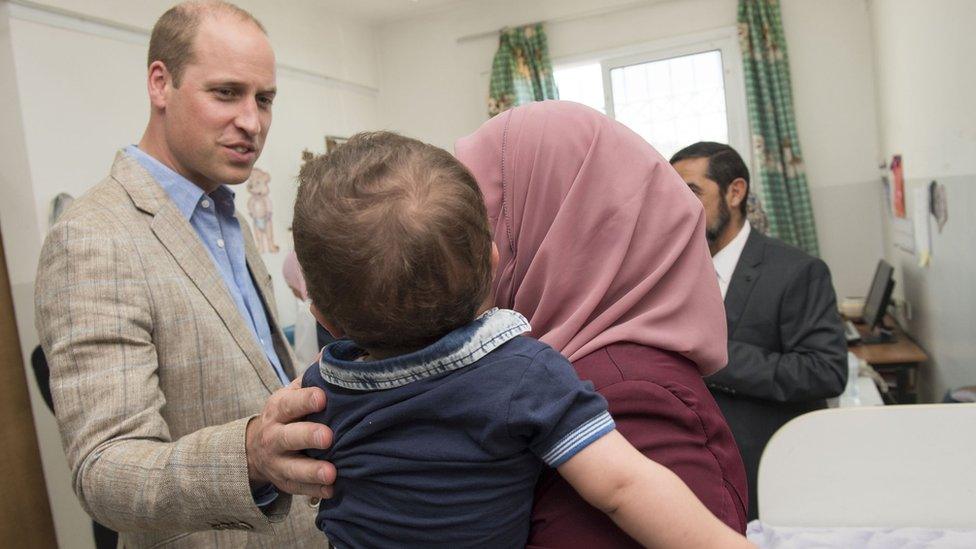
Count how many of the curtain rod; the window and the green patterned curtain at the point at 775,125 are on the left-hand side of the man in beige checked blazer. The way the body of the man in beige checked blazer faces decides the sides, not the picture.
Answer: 3

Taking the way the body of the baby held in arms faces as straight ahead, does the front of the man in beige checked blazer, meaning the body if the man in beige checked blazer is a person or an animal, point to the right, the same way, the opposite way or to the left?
to the right

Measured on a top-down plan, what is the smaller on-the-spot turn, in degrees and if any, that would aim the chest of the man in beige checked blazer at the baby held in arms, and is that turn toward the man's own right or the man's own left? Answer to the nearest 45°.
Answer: approximately 45° to the man's own right

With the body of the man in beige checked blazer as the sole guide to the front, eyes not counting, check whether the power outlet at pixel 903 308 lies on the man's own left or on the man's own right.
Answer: on the man's own left

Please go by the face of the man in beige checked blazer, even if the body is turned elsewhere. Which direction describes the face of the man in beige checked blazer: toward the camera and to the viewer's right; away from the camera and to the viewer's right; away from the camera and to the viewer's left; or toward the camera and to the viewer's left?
toward the camera and to the viewer's right

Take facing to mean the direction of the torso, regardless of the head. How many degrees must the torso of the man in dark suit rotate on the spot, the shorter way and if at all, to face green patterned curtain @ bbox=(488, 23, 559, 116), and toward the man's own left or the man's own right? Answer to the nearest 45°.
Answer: approximately 90° to the man's own right

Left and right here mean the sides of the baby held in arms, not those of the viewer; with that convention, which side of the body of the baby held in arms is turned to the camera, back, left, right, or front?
back

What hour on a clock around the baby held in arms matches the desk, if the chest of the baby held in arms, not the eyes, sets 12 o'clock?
The desk is roughly at 1 o'clock from the baby held in arms.

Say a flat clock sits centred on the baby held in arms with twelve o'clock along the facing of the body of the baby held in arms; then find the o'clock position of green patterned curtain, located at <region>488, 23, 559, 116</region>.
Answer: The green patterned curtain is roughly at 12 o'clock from the baby held in arms.

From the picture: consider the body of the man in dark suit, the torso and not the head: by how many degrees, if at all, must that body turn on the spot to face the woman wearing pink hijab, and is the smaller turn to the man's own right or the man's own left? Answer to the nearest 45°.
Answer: approximately 45° to the man's own left

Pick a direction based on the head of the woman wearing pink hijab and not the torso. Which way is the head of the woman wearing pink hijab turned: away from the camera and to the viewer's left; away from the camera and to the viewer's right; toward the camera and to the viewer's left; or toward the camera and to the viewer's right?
away from the camera and to the viewer's left

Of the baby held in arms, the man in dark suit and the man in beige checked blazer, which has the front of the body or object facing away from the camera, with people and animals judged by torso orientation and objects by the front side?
the baby held in arms
